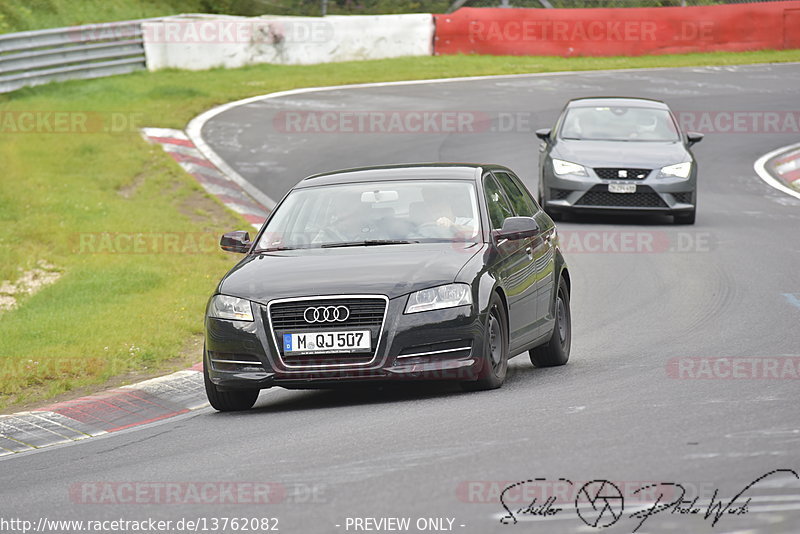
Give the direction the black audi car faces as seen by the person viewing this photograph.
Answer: facing the viewer and to the left of the viewer

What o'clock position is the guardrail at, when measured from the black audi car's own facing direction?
The guardrail is roughly at 4 o'clock from the black audi car.

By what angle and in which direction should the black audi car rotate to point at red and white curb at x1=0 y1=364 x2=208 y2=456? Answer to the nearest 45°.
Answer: approximately 45° to its right

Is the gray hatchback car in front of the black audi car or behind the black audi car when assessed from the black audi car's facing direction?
behind

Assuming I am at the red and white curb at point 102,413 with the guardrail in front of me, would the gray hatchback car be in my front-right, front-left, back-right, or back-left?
front-right

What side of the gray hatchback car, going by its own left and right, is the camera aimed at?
front

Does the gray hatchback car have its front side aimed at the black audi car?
yes

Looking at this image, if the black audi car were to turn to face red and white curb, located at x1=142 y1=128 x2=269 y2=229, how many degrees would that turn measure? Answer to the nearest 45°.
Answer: approximately 135° to its right

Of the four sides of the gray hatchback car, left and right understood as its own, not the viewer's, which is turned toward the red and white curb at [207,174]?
right

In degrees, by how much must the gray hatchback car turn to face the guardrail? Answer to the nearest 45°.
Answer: approximately 135° to its right

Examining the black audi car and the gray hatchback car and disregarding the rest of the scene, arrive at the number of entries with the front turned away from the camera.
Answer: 0
